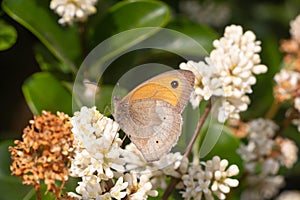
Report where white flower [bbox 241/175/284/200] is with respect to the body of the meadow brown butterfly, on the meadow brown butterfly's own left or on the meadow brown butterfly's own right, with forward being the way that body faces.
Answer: on the meadow brown butterfly's own right
